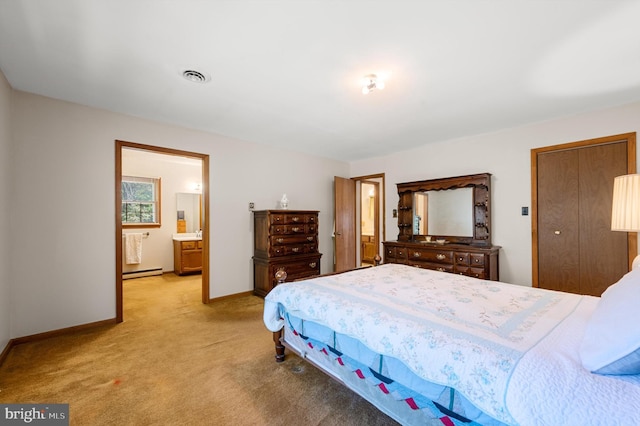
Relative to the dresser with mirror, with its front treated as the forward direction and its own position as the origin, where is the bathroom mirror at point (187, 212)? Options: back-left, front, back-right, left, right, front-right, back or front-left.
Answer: front-right

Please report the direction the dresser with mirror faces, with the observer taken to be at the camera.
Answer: facing the viewer and to the left of the viewer

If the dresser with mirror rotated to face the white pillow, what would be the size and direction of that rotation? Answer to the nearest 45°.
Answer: approximately 45° to its left

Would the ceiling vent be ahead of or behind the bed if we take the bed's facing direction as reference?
ahead

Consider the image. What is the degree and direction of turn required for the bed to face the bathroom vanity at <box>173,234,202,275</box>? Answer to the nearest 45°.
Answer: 0° — it already faces it

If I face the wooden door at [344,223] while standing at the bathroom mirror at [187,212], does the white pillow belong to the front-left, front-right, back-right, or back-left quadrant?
front-right

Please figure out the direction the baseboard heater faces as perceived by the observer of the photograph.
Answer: facing the viewer and to the right of the viewer

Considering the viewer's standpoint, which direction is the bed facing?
facing away from the viewer and to the left of the viewer

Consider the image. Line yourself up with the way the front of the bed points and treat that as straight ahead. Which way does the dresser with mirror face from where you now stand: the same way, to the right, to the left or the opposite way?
to the left

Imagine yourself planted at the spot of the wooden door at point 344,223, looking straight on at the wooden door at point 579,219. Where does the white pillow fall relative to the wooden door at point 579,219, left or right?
right
